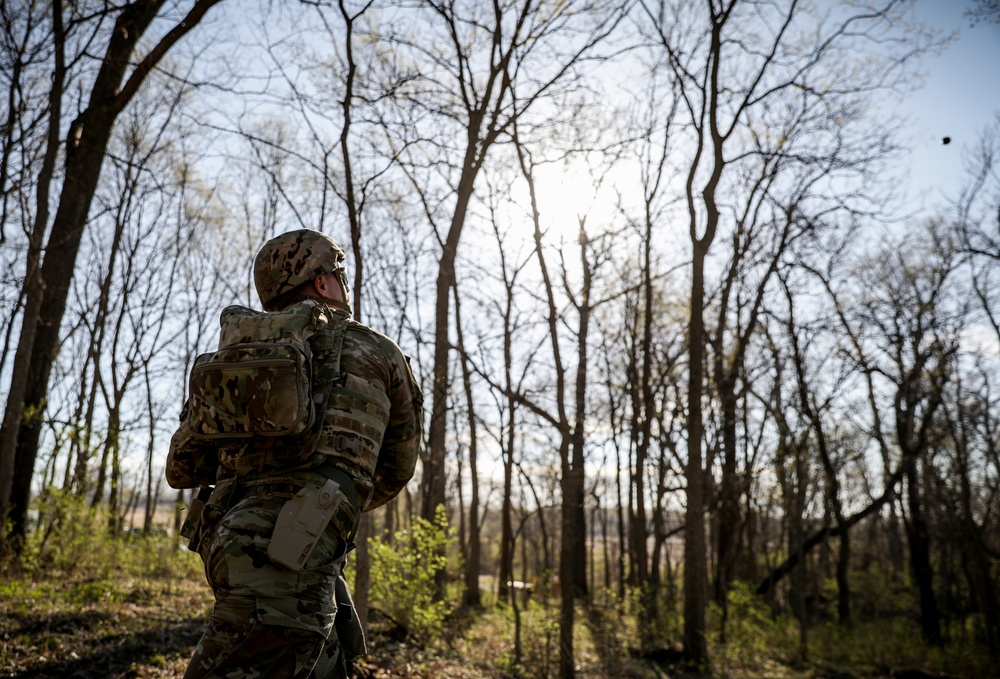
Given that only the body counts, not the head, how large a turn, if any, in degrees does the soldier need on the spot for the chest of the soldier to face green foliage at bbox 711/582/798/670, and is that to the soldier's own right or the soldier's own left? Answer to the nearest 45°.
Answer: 0° — they already face it

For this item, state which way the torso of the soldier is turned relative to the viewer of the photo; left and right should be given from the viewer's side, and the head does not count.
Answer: facing away from the viewer and to the right of the viewer

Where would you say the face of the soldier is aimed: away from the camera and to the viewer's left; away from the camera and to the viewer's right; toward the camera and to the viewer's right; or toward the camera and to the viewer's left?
away from the camera and to the viewer's right

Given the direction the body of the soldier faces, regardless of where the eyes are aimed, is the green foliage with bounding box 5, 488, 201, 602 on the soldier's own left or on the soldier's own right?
on the soldier's own left

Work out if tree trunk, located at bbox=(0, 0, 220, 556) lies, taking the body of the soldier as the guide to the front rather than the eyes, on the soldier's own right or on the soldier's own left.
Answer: on the soldier's own left
